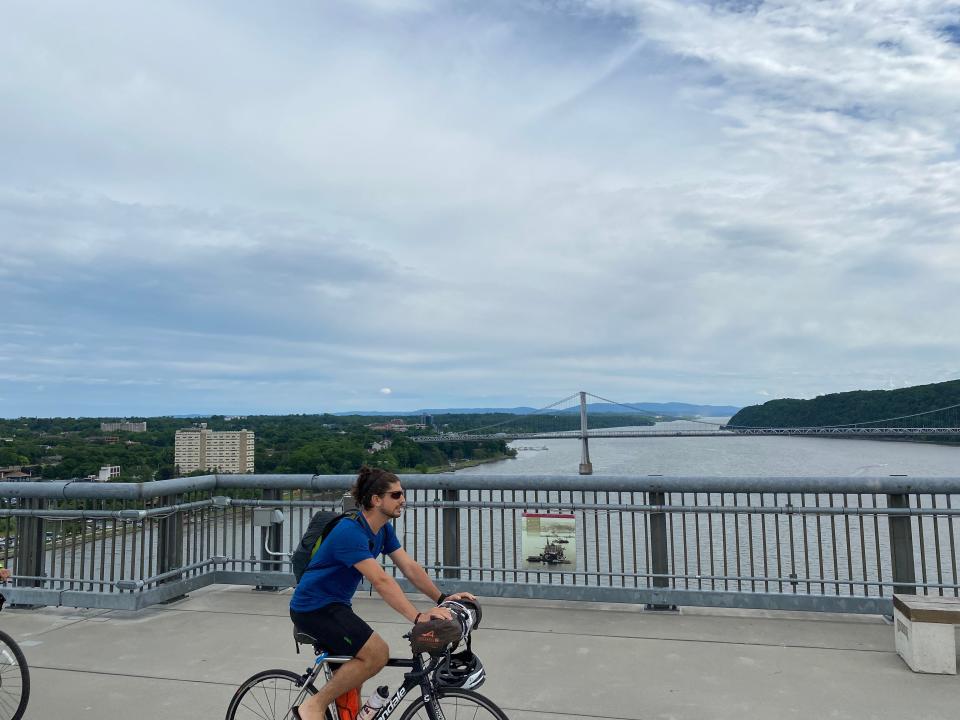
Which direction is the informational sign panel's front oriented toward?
toward the camera

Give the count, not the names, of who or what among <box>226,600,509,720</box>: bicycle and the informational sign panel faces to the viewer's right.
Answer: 1

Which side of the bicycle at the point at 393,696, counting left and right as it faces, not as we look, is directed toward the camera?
right

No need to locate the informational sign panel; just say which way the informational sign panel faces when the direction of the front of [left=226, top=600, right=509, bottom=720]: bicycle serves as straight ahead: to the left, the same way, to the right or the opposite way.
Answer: to the right

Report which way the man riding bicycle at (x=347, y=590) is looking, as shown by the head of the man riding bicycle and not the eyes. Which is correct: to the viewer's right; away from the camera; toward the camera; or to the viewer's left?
to the viewer's right

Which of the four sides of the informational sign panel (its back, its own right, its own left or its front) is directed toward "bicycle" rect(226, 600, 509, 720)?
front

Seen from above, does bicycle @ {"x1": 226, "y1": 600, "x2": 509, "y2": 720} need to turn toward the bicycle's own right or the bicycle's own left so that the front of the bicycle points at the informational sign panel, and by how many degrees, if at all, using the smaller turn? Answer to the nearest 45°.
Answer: approximately 45° to the bicycle's own left

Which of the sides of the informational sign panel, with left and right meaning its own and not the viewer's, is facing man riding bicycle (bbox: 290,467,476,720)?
front

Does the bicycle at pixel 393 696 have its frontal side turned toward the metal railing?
no

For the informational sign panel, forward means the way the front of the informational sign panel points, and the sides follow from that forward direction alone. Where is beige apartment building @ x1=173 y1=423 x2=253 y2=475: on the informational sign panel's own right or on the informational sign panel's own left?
on the informational sign panel's own right

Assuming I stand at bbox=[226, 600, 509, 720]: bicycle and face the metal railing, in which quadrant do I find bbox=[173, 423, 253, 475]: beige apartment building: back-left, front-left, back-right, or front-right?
front-left

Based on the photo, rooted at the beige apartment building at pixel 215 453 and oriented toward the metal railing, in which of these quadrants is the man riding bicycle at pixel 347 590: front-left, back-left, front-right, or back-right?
front-right

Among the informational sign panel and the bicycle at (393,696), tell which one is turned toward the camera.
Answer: the informational sign panel
